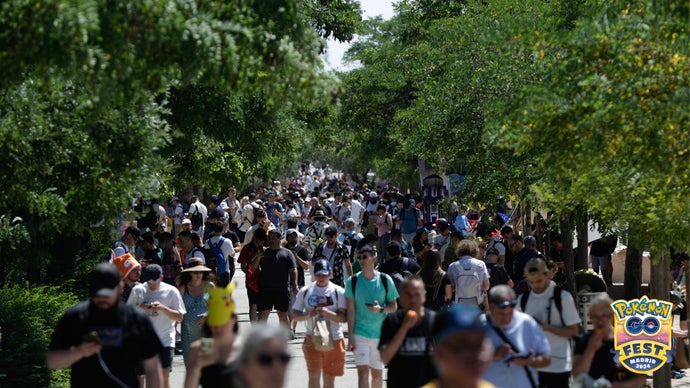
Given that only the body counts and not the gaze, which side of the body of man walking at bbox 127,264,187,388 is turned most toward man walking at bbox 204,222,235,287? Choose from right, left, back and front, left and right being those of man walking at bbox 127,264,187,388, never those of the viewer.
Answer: back

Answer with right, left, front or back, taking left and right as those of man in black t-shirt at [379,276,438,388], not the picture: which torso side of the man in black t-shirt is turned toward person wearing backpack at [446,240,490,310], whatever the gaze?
back

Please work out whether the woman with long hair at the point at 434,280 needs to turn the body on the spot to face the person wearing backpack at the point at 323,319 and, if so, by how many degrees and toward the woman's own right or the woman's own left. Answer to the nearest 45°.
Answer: approximately 135° to the woman's own left

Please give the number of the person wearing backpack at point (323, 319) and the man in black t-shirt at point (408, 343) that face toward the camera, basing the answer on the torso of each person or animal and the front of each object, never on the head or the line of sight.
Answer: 2

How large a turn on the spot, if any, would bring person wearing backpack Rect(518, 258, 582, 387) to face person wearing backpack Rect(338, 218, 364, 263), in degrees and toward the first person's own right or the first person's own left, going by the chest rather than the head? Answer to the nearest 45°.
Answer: approximately 135° to the first person's own right

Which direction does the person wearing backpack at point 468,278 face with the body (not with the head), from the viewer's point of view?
away from the camera

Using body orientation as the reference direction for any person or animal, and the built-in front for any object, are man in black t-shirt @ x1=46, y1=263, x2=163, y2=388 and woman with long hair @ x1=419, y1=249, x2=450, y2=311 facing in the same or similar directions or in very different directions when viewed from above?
very different directions

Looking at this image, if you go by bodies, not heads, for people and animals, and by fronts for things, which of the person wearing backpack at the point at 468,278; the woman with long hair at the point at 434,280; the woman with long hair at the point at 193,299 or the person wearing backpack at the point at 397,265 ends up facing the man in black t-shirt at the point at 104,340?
the woman with long hair at the point at 193,299

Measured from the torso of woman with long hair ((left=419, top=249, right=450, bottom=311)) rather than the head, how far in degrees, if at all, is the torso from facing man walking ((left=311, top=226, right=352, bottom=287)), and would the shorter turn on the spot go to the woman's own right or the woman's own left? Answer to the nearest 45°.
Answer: approximately 45° to the woman's own left

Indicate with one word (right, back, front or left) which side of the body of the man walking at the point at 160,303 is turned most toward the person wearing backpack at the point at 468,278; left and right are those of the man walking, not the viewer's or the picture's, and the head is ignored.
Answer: left
